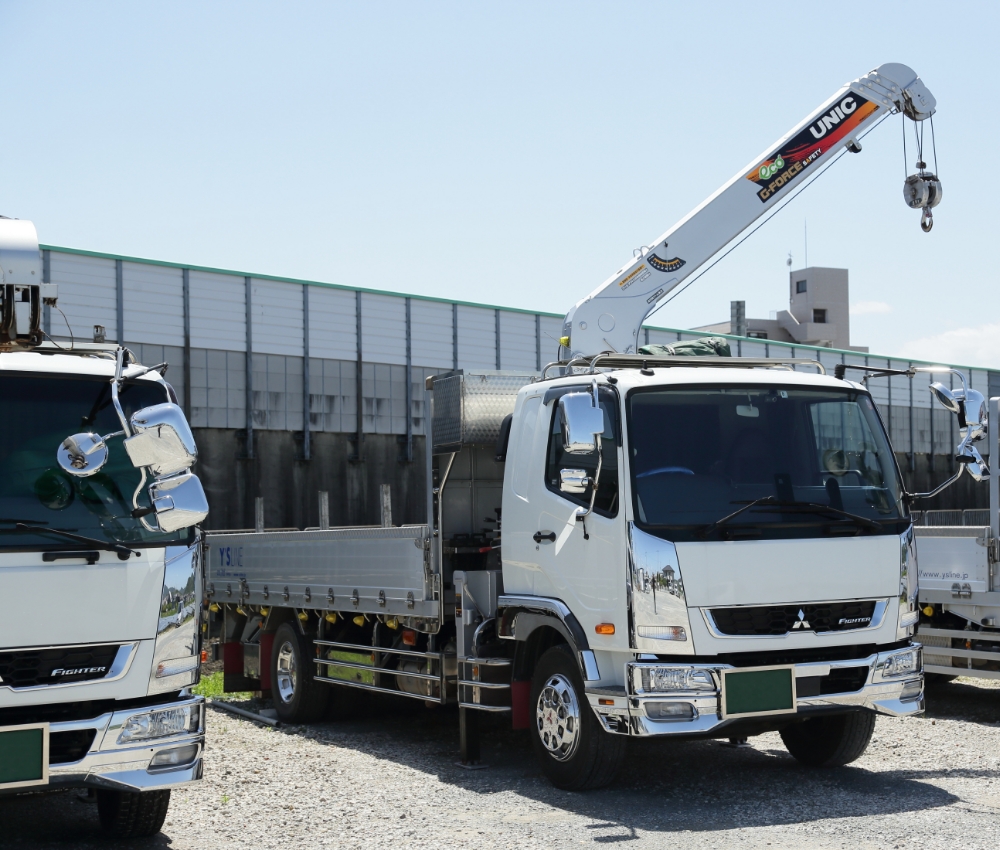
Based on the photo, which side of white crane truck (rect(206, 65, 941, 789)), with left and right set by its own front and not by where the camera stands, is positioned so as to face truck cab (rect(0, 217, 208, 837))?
right

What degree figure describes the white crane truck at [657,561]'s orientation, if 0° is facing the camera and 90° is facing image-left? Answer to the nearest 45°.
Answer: approximately 315°
